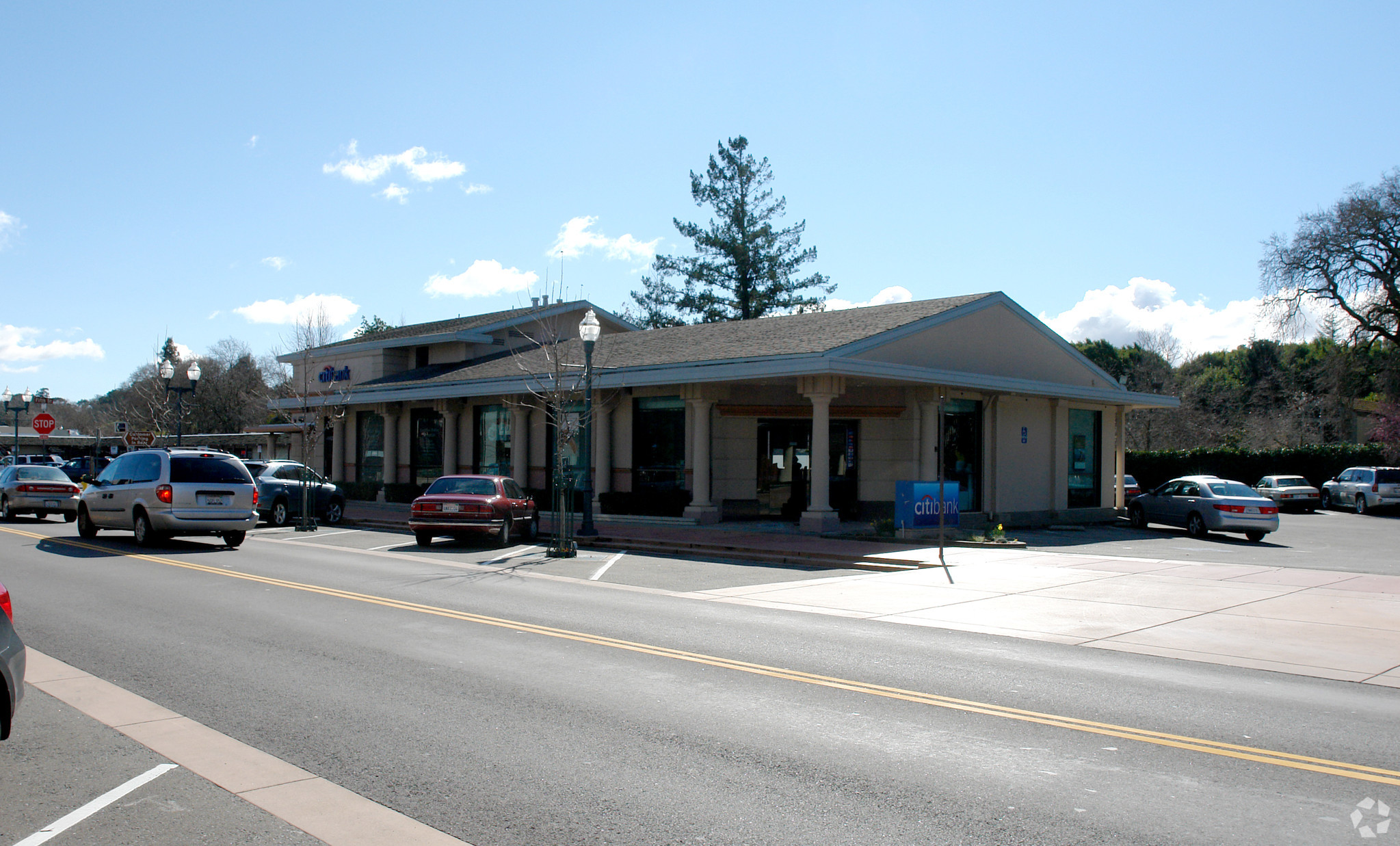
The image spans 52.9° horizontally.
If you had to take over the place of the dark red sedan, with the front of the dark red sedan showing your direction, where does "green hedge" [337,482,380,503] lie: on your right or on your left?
on your left

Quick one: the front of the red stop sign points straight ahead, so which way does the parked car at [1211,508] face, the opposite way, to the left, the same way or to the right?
the opposite way

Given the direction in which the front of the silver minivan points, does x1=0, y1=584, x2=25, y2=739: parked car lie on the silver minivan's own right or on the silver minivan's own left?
on the silver minivan's own left

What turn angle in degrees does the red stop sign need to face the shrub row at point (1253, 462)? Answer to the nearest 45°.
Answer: approximately 90° to its left

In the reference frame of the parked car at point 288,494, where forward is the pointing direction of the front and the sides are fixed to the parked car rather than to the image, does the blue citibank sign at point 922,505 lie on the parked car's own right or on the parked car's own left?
on the parked car's own right

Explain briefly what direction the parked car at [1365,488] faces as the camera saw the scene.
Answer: facing away from the viewer and to the left of the viewer

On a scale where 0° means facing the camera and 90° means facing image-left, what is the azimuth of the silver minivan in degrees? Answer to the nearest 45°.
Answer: approximately 135°

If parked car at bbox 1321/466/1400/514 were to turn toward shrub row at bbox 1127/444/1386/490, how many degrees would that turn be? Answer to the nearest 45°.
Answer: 0° — it already faces it

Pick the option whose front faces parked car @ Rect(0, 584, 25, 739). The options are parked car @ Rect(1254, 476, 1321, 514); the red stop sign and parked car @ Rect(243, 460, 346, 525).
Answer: the red stop sign

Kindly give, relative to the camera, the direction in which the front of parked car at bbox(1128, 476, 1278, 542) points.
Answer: facing away from the viewer and to the left of the viewer

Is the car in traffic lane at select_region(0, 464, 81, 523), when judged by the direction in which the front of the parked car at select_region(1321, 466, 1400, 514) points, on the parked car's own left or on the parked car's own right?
on the parked car's own left
